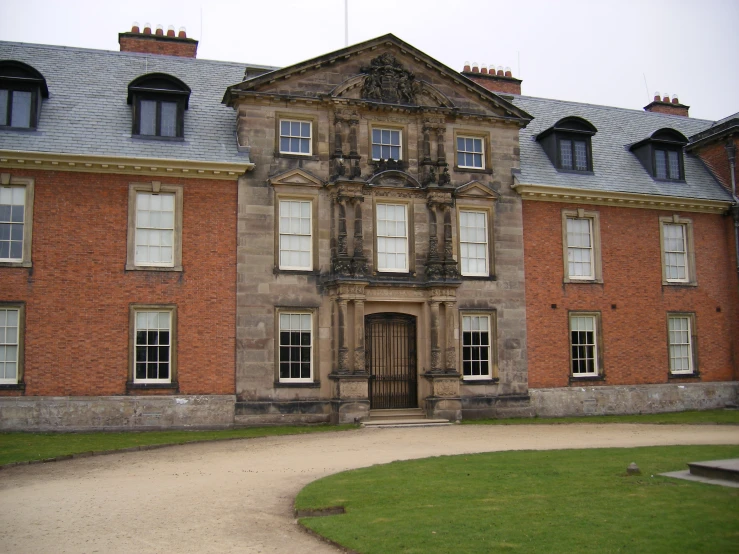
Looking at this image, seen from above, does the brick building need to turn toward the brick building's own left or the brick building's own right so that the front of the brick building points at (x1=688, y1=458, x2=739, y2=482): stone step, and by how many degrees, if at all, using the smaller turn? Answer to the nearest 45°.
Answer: approximately 45° to the brick building's own left

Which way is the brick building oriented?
toward the camera
